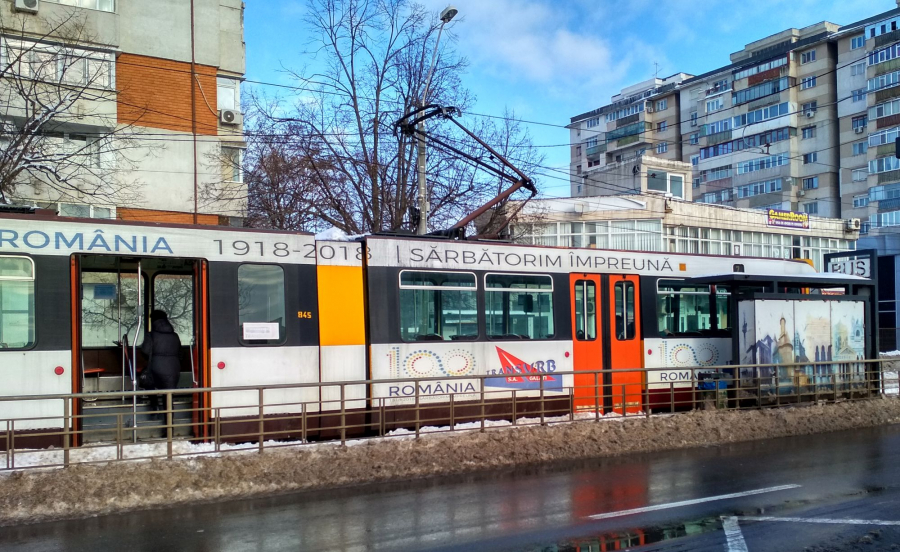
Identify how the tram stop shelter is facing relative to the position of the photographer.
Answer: facing away from the viewer and to the left of the viewer

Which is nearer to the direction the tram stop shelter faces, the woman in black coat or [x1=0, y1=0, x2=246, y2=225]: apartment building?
the apartment building

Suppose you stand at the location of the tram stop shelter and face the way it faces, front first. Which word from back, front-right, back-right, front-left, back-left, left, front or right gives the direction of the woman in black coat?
left

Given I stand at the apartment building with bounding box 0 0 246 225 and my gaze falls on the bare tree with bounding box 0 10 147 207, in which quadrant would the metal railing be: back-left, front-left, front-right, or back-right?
front-left

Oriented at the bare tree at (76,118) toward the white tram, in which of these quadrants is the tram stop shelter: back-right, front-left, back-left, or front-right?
front-left
